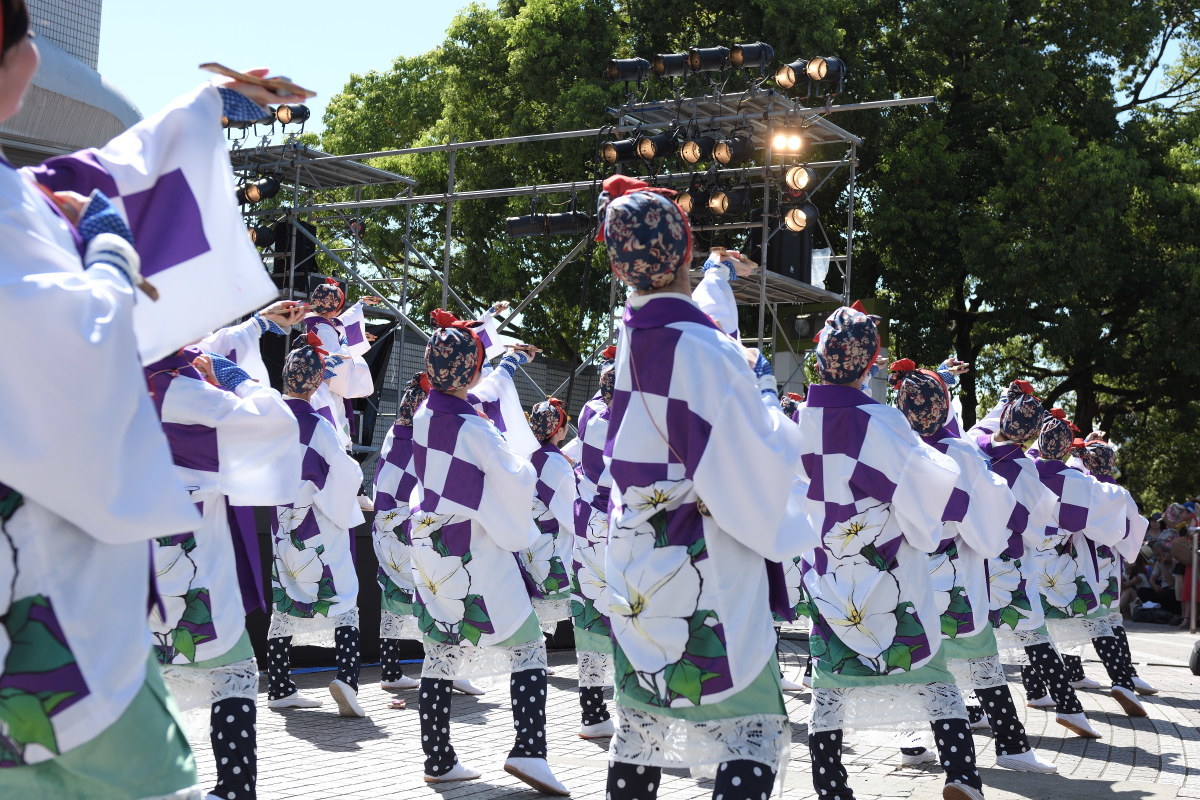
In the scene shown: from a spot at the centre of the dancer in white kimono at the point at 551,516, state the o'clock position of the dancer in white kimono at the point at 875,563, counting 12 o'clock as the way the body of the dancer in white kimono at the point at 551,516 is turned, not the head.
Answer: the dancer in white kimono at the point at 875,563 is roughly at 4 o'clock from the dancer in white kimono at the point at 551,516.

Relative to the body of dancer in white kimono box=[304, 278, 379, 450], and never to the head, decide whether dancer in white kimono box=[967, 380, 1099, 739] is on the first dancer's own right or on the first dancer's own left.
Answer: on the first dancer's own right

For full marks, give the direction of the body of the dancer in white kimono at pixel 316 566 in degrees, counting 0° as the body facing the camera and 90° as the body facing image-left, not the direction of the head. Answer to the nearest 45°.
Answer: approximately 225°

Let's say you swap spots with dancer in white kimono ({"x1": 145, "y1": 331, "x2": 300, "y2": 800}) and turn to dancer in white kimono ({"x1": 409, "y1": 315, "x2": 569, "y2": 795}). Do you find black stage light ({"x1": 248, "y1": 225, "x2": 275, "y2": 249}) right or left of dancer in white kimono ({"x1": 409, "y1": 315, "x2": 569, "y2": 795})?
left

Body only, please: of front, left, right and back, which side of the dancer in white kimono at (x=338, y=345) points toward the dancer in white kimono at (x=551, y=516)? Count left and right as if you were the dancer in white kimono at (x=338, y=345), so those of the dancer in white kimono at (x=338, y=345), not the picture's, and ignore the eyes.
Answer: right

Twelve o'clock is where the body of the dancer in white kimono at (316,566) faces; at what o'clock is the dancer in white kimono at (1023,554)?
the dancer in white kimono at (1023,554) is roughly at 2 o'clock from the dancer in white kimono at (316,566).

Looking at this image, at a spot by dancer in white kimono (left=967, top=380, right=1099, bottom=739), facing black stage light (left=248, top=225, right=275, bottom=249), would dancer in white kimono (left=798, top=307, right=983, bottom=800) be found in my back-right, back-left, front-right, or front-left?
back-left

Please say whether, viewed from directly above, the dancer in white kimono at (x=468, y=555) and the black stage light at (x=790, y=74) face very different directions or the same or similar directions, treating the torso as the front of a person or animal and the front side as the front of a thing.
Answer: very different directions

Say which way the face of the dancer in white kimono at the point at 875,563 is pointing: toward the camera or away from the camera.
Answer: away from the camera

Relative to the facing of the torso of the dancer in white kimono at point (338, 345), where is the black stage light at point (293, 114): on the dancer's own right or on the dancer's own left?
on the dancer's own left

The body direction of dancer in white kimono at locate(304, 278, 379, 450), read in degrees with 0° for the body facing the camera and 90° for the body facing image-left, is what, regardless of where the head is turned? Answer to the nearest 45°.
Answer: approximately 225°

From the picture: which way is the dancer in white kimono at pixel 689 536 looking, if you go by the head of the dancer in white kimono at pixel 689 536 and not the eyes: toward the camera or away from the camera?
away from the camera

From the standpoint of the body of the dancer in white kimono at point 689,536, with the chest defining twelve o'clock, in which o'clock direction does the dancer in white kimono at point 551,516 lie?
the dancer in white kimono at point 551,516 is roughly at 10 o'clock from the dancer in white kimono at point 689,536.
